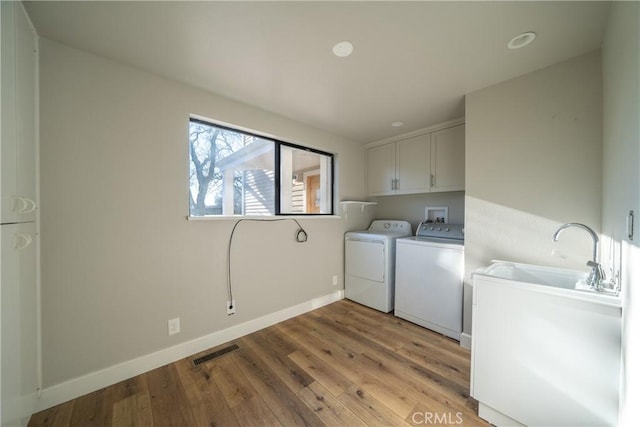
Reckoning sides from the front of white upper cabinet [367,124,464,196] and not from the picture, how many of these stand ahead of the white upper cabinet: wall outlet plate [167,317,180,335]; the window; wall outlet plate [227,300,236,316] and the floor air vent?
4

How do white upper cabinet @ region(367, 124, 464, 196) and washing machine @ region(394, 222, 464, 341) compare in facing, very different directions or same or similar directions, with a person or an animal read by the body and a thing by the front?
same or similar directions

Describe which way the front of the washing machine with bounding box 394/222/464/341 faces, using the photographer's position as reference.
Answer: facing the viewer and to the left of the viewer

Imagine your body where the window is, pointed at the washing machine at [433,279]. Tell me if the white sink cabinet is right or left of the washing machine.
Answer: right

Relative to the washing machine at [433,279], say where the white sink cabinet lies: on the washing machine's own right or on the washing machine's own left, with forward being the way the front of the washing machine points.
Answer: on the washing machine's own left

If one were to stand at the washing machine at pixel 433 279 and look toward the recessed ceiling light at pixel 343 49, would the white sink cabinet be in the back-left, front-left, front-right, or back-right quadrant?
front-left

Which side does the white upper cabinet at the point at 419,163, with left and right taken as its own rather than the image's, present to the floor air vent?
front

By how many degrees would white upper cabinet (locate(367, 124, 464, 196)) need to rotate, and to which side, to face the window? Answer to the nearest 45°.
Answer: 0° — it already faces it

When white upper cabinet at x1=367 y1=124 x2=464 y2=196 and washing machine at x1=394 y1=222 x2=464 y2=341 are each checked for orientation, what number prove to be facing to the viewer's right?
0

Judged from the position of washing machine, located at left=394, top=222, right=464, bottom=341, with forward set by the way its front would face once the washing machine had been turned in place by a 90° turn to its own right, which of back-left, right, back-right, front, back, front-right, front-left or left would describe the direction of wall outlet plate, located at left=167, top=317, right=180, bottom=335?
left

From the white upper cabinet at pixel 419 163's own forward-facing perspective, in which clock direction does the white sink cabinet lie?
The white sink cabinet is roughly at 10 o'clock from the white upper cabinet.

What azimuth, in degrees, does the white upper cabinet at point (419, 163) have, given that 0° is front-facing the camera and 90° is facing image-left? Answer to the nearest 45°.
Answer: approximately 45°
